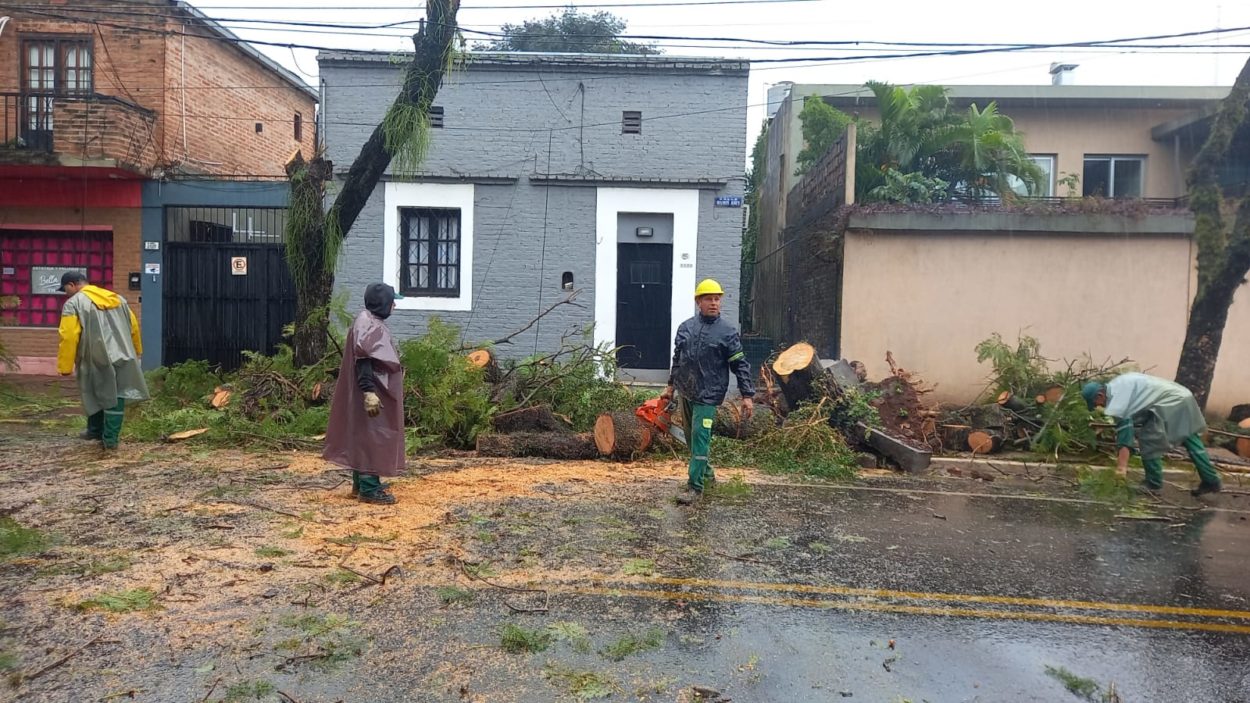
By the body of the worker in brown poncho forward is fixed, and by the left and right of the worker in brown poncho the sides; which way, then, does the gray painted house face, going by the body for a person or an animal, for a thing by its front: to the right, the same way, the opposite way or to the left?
to the right

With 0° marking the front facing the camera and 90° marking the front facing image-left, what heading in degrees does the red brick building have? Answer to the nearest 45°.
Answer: approximately 0°

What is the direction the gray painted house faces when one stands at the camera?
facing the viewer

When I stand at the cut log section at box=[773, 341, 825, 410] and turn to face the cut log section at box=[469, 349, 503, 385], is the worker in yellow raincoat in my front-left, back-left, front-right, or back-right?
front-left

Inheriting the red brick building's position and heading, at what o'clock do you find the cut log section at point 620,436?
The cut log section is roughly at 11 o'clock from the red brick building.

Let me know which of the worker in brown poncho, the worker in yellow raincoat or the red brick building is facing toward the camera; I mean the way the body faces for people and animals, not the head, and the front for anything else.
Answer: the red brick building

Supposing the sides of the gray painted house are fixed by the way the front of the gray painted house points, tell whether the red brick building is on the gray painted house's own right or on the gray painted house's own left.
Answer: on the gray painted house's own right

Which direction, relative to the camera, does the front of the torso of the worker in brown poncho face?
to the viewer's right
